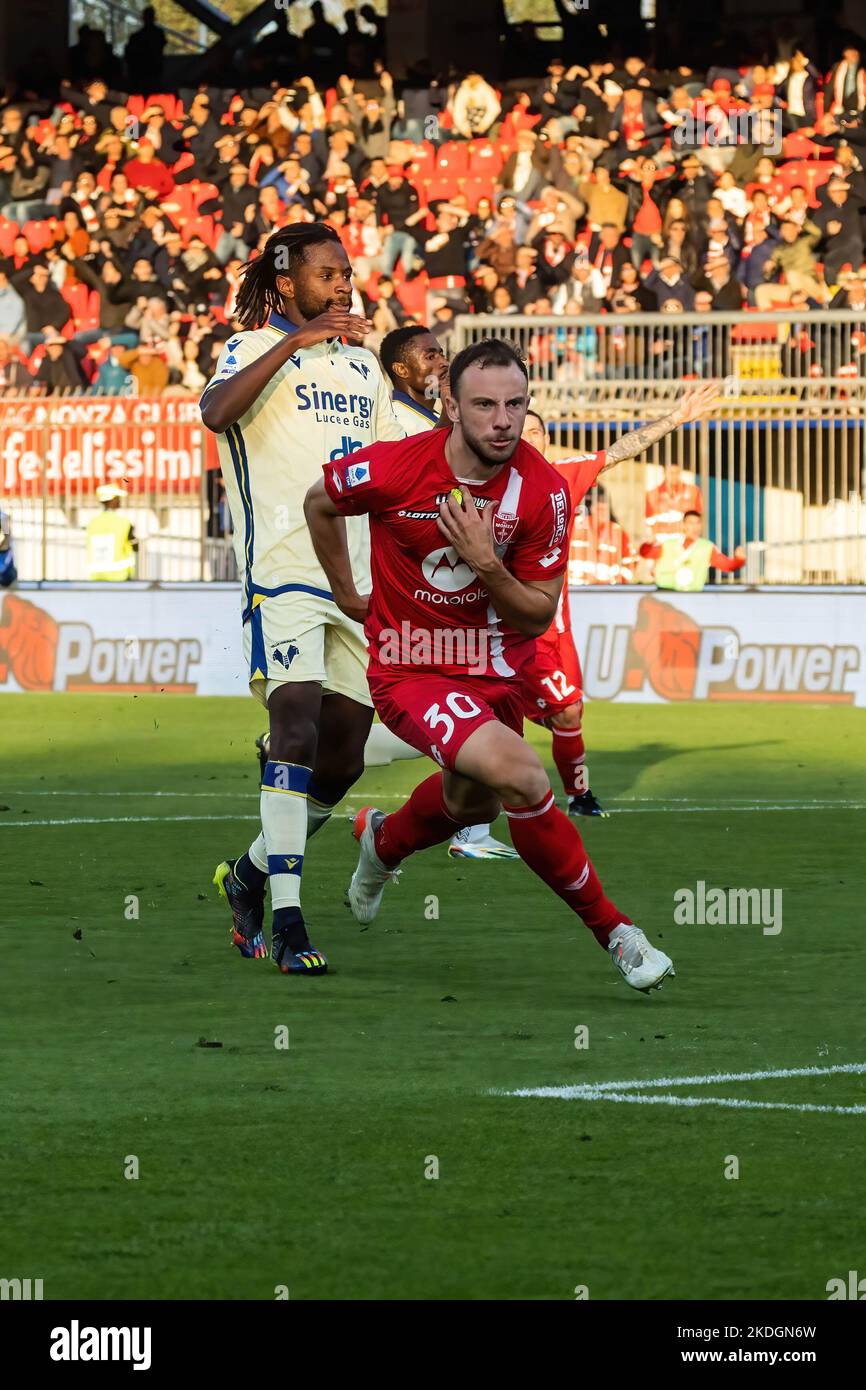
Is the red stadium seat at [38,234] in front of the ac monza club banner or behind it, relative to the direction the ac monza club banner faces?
behind

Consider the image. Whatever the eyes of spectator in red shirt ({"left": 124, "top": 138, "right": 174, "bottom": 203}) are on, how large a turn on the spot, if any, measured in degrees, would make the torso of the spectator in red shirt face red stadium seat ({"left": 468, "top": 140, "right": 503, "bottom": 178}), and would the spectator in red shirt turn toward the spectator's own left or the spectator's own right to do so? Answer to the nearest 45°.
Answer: approximately 45° to the spectator's own left

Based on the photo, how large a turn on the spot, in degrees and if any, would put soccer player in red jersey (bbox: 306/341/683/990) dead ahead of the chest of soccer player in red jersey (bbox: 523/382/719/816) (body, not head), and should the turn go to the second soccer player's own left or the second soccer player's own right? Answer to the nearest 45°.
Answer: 0° — they already face them

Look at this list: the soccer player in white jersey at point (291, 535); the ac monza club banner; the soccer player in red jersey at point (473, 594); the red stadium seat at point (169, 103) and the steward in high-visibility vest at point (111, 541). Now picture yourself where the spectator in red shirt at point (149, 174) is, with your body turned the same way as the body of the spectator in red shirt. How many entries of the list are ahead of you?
4

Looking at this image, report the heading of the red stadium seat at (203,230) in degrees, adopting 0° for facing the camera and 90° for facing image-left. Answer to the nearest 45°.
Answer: approximately 0°

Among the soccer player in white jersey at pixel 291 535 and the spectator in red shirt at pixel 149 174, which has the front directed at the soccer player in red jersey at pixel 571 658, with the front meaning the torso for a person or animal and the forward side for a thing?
the spectator in red shirt

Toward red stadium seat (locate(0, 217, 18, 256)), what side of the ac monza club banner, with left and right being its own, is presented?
back

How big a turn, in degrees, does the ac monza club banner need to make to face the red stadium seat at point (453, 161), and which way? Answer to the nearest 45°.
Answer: approximately 135° to its left

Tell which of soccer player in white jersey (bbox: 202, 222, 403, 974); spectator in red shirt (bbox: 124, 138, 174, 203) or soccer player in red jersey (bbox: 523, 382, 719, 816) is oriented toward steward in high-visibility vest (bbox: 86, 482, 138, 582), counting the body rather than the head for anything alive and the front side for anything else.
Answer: the spectator in red shirt

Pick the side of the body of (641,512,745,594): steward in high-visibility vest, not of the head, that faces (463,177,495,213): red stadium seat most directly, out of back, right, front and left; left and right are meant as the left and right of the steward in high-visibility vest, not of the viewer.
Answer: back

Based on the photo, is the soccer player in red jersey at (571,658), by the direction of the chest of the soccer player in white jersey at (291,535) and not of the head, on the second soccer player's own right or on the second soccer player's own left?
on the second soccer player's own left
